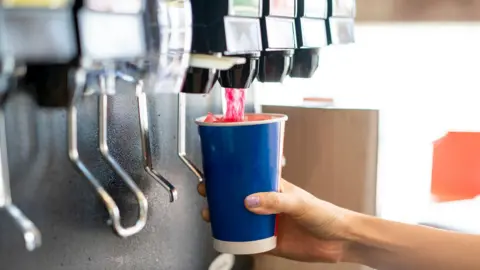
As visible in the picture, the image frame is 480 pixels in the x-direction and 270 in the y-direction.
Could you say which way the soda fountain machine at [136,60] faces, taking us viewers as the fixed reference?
facing the viewer and to the right of the viewer
